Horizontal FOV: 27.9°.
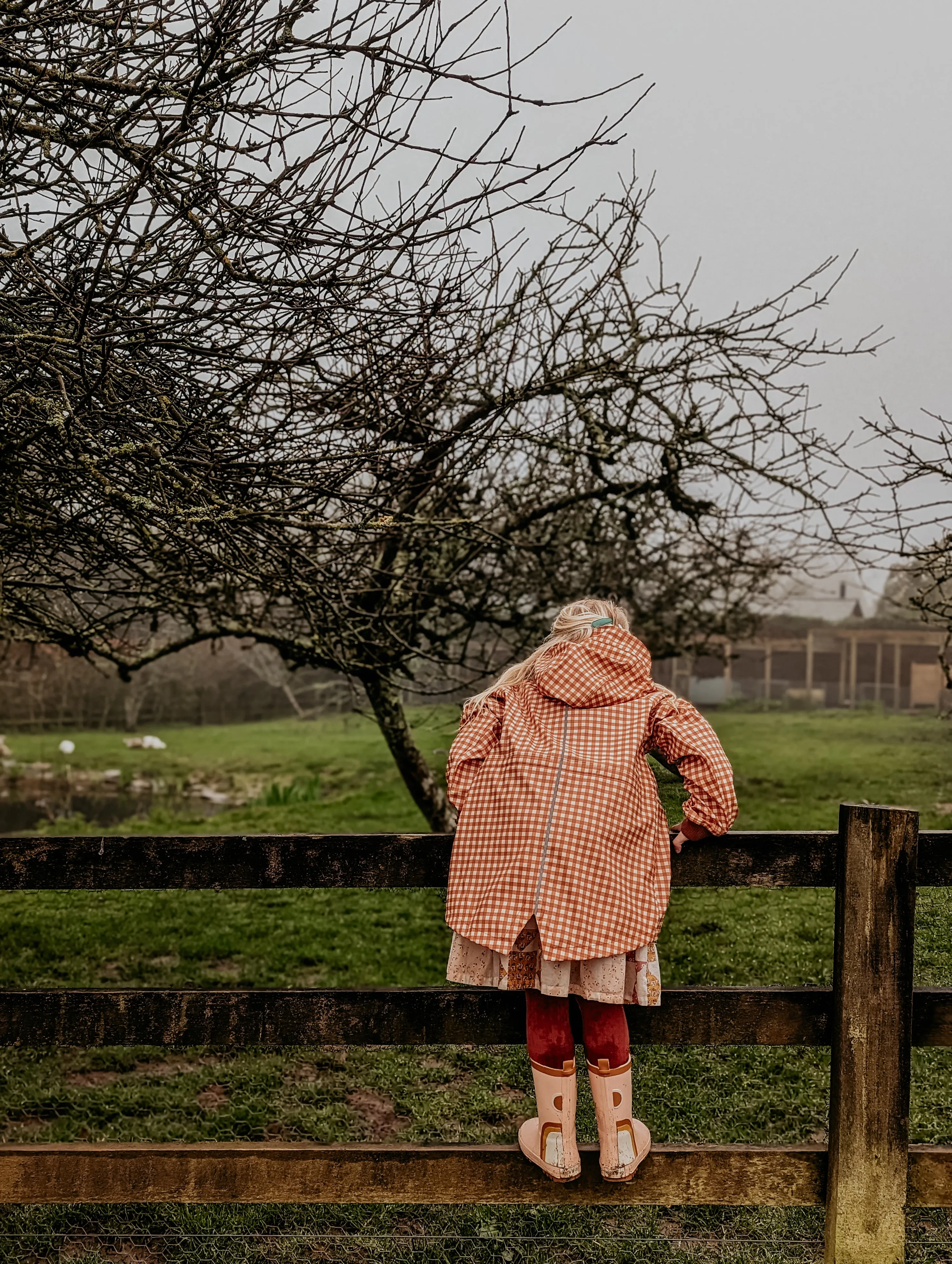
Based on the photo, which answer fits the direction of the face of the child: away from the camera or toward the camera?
away from the camera

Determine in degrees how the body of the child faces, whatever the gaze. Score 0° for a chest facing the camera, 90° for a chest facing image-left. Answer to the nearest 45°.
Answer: approximately 180°

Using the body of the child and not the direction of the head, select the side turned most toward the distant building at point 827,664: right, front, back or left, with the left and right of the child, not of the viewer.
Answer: front
